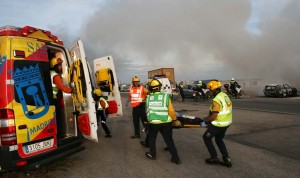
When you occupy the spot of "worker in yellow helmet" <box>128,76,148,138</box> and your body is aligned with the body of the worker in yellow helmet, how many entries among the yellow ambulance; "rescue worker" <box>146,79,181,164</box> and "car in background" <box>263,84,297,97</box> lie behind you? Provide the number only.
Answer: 1

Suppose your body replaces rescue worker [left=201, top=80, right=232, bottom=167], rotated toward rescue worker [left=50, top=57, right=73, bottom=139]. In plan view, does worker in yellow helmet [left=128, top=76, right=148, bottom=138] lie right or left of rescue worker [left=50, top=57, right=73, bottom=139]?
right

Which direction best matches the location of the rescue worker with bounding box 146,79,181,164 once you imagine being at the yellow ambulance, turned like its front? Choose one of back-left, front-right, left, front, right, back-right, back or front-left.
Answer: back-right

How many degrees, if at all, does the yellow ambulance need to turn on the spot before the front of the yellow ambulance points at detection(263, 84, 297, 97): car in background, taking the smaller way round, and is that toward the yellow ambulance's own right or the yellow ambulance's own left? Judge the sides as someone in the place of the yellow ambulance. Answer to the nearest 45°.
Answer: approximately 90° to the yellow ambulance's own right

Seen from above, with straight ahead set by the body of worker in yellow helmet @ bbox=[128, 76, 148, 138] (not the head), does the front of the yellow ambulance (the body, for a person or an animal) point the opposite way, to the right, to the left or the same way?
to the right

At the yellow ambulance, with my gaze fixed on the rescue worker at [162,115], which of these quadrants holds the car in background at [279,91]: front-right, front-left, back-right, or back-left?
front-left

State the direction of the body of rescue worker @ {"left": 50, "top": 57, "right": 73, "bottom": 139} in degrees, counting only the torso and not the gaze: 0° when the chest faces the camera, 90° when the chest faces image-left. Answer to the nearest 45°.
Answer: approximately 270°

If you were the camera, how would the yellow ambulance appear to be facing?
facing away from the viewer and to the left of the viewer
